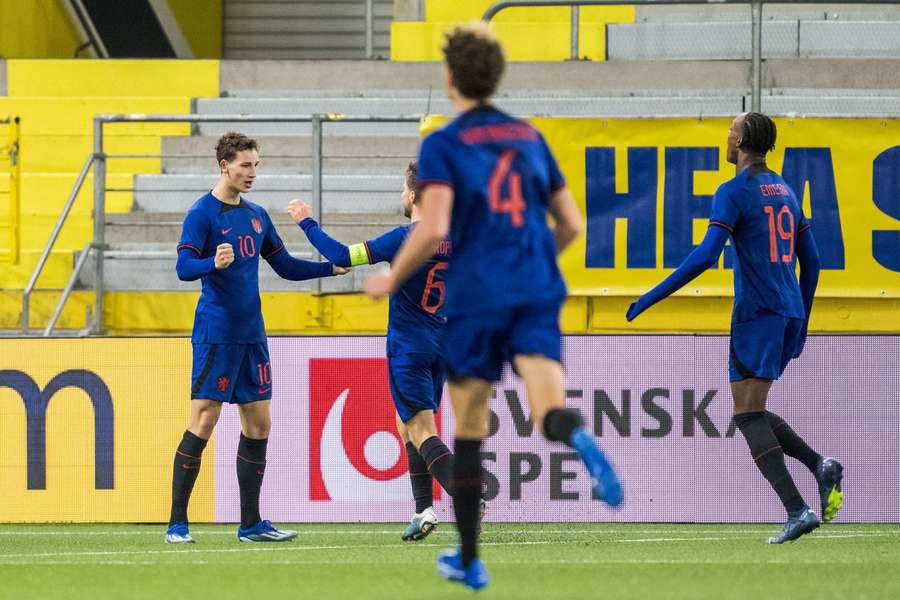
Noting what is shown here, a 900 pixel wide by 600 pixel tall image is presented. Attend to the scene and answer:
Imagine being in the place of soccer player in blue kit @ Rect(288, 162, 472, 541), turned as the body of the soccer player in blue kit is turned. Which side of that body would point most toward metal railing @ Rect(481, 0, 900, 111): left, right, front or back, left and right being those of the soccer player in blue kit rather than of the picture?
right

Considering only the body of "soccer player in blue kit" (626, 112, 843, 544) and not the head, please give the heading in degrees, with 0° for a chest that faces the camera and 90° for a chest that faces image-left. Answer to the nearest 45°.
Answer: approximately 135°

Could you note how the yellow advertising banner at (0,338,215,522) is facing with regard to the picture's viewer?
facing the viewer

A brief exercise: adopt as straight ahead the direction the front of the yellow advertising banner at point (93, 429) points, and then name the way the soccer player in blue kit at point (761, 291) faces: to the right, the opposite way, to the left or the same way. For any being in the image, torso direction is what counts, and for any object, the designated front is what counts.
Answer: the opposite way

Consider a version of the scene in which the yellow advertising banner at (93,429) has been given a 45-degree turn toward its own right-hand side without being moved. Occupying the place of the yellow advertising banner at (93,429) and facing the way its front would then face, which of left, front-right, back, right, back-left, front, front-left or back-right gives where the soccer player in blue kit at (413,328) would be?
left

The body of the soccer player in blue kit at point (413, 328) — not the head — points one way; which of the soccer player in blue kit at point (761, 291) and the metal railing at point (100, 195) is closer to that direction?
the metal railing

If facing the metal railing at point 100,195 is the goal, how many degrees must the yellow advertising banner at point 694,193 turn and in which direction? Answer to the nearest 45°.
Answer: approximately 90° to its right

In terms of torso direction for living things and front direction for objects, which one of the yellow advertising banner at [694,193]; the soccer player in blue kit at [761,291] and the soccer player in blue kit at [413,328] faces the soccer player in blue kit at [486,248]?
the yellow advertising banner

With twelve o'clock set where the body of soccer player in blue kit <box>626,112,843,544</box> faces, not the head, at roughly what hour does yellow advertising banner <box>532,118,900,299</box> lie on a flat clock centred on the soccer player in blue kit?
The yellow advertising banner is roughly at 1 o'clock from the soccer player in blue kit.

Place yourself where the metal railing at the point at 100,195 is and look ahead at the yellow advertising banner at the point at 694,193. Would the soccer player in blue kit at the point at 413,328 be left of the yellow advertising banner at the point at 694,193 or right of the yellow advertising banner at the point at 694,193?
right

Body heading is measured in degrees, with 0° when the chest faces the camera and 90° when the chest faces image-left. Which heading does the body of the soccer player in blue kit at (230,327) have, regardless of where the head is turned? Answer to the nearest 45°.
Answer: approximately 315°
